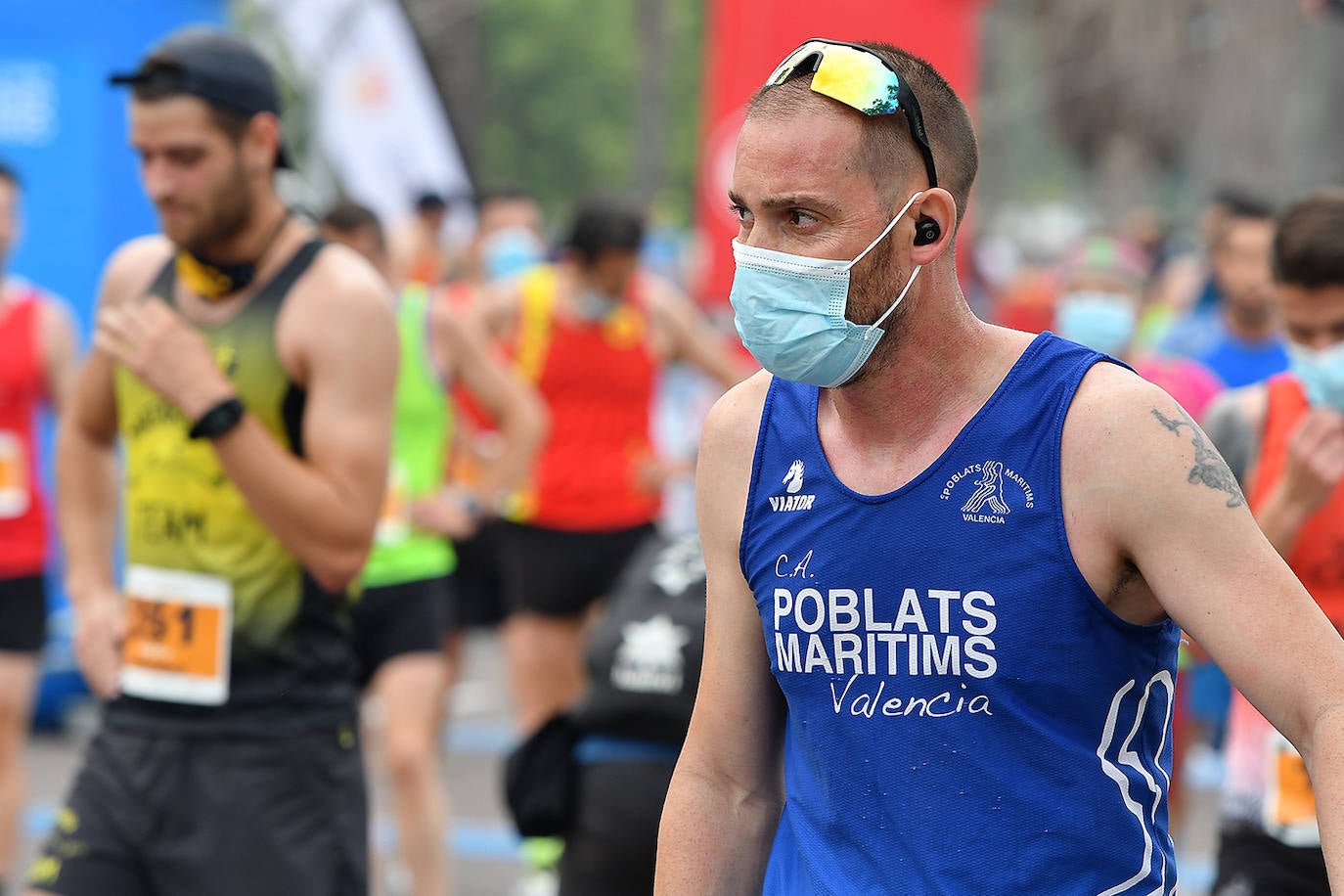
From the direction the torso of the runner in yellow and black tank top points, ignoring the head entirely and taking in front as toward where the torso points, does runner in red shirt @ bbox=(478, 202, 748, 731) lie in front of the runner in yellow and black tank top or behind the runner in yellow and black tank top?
behind

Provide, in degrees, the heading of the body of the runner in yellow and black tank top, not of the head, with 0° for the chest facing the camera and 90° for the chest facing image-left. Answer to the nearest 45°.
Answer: approximately 45°

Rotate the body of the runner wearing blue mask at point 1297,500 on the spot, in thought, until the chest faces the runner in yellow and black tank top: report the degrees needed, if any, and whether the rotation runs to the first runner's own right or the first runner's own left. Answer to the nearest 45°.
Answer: approximately 90° to the first runner's own right

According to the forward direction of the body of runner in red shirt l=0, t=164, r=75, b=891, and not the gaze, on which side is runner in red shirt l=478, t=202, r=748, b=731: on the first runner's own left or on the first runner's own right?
on the first runner's own left

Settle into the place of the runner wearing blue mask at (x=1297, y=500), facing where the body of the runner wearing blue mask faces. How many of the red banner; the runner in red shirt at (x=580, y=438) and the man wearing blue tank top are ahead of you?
1

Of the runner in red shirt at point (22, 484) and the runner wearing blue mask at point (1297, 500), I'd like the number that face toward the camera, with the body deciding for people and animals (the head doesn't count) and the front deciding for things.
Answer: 2

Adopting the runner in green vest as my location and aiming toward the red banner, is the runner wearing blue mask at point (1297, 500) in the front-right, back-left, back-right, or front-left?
back-right

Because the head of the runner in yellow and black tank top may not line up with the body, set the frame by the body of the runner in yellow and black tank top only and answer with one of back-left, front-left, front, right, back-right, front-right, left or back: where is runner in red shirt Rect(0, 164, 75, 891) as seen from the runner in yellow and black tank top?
back-right

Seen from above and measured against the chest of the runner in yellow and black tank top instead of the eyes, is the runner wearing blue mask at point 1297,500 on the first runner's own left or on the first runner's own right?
on the first runner's own left

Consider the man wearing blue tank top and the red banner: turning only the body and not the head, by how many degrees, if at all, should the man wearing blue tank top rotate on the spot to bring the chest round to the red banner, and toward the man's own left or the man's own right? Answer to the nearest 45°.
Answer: approximately 135° to the man's own right

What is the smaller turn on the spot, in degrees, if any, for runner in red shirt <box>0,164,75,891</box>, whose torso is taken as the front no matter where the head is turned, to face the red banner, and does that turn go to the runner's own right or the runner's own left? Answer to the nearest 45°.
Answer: approximately 135° to the runner's own left

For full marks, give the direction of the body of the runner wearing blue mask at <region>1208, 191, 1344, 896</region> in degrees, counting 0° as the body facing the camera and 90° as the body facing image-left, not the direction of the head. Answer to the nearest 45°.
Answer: approximately 0°

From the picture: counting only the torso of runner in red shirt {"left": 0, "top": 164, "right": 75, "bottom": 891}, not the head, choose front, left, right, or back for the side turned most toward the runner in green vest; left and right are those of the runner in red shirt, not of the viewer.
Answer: left

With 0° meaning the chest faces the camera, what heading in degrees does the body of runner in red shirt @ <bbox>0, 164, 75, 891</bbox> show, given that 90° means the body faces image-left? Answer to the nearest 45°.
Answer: approximately 0°
